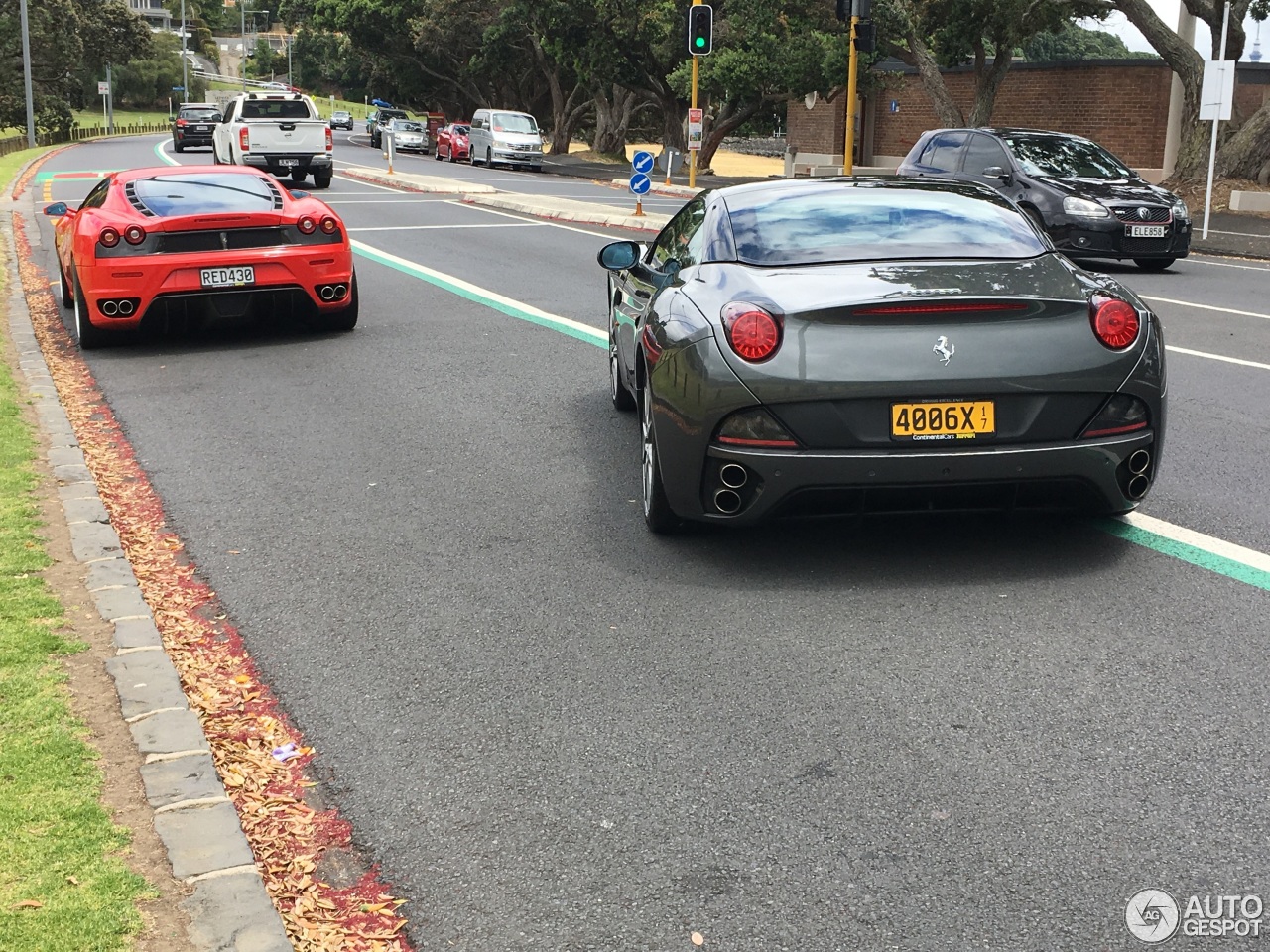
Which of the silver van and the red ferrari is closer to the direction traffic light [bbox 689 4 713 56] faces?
the red ferrari

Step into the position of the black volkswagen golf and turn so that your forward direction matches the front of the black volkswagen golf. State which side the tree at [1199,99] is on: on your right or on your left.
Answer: on your left

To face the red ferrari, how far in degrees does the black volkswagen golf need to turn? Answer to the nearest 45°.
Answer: approximately 90° to its right

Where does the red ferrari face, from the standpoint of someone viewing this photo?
facing away from the viewer

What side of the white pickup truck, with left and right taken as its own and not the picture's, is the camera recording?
back

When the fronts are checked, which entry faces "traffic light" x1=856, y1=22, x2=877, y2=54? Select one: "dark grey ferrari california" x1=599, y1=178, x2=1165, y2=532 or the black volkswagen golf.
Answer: the dark grey ferrari california

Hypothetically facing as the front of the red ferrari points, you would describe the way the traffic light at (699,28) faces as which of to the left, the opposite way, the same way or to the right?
the opposite way

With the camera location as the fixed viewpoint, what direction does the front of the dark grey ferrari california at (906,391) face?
facing away from the viewer

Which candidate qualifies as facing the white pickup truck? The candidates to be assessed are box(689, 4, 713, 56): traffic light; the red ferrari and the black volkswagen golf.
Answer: the red ferrari

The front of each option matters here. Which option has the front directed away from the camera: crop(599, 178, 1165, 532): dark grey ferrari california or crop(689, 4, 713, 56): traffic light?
the dark grey ferrari california

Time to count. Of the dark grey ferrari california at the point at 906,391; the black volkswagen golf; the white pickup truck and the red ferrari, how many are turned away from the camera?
3
